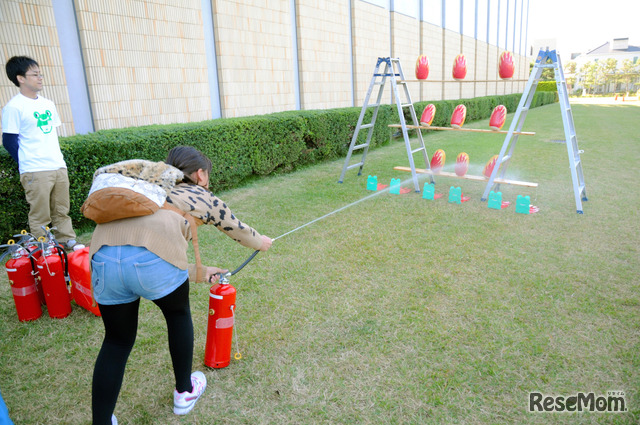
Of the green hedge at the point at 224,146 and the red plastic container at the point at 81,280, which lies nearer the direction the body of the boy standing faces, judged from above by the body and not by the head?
the red plastic container

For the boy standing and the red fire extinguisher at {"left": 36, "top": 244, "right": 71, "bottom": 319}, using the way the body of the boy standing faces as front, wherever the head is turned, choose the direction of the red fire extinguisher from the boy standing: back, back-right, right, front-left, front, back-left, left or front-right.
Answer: front-right

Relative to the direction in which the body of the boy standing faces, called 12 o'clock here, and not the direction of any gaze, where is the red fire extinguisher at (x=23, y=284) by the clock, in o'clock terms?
The red fire extinguisher is roughly at 2 o'clock from the boy standing.

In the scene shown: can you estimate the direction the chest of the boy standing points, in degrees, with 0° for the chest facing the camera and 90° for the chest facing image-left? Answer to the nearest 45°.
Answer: approximately 315°

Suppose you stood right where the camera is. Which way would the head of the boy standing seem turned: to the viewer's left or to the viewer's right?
to the viewer's right

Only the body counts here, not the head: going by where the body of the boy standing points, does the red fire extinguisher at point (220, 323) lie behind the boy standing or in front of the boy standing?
in front
